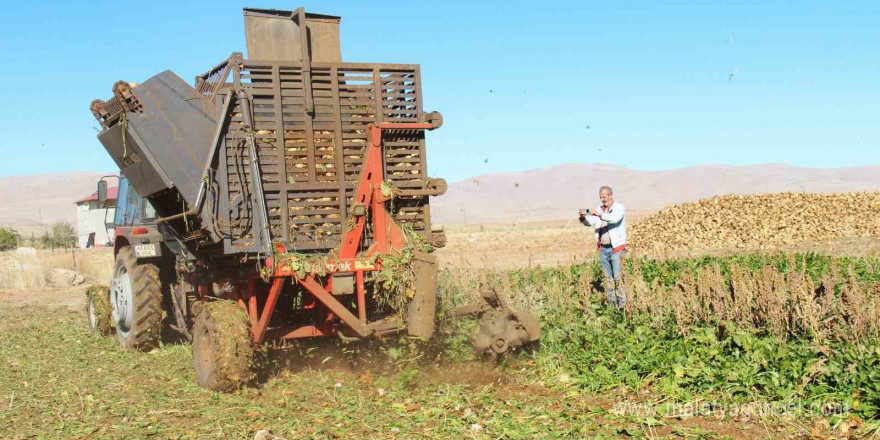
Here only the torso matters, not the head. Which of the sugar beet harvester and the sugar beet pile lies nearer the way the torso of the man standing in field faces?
the sugar beet harvester

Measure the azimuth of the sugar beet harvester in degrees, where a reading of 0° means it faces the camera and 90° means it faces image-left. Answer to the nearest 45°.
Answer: approximately 135°

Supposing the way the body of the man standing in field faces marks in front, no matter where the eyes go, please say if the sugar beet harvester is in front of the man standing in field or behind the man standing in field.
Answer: in front

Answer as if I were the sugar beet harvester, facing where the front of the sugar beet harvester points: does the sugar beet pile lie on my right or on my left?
on my right

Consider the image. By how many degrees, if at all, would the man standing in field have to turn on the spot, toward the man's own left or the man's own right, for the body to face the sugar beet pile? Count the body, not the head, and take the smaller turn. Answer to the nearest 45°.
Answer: approximately 135° to the man's own right

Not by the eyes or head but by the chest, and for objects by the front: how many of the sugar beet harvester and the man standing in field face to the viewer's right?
0

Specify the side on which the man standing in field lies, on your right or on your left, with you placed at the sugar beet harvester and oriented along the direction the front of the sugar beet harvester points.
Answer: on your right
